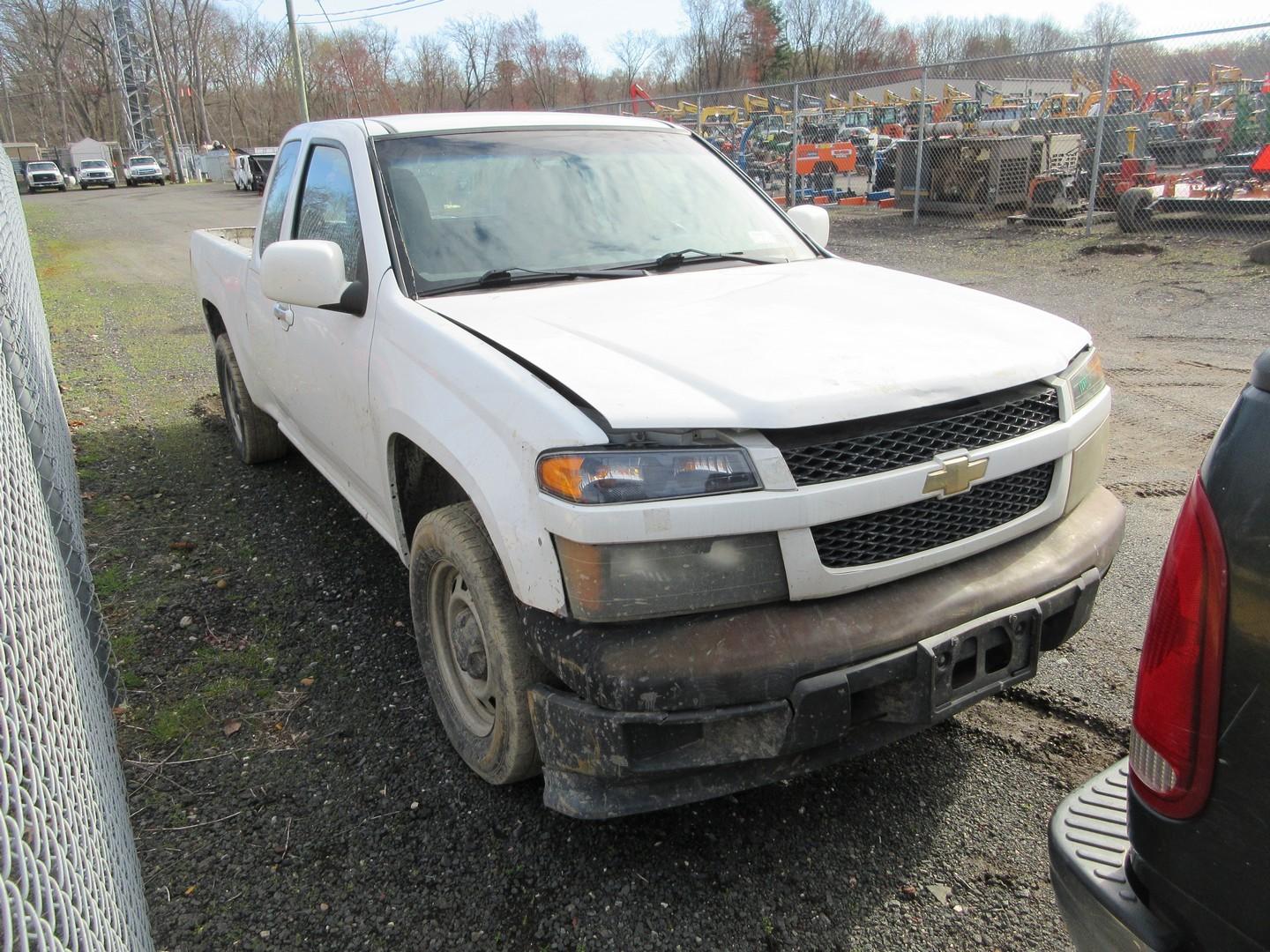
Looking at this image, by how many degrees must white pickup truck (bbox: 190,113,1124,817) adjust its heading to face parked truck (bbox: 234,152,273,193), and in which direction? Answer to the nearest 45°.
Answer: approximately 180°

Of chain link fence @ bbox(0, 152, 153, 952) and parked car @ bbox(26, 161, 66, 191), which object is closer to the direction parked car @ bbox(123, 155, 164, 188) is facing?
the chain link fence

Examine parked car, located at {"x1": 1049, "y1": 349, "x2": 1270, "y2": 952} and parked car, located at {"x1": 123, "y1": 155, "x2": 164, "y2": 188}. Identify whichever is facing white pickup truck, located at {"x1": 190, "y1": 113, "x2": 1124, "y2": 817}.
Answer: parked car, located at {"x1": 123, "y1": 155, "x2": 164, "y2": 188}

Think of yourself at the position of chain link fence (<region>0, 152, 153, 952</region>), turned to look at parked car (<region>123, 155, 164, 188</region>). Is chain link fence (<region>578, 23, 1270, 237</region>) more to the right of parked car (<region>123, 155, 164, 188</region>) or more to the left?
right

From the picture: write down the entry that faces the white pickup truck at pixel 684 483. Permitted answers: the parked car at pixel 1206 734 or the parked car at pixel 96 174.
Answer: the parked car at pixel 96 174

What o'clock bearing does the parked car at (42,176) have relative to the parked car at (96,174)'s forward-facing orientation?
the parked car at (42,176) is roughly at 2 o'clock from the parked car at (96,174).

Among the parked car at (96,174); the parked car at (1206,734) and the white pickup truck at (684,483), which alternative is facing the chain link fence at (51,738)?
the parked car at (96,174)

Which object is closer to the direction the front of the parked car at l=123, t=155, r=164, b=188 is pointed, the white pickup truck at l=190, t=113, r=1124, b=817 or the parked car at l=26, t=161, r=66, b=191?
the white pickup truck
